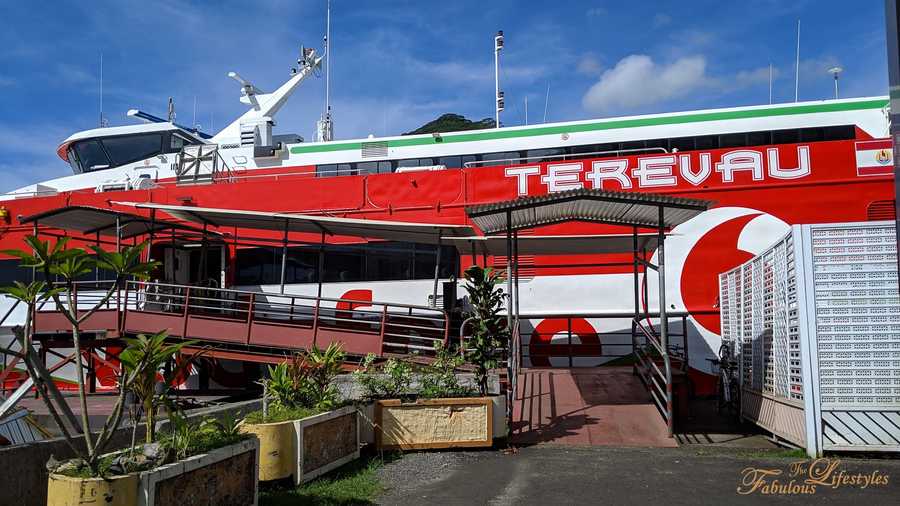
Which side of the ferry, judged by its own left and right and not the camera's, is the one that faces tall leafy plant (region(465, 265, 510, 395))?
left

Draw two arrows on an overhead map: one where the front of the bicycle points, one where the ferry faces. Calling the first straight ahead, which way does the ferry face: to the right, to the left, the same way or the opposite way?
to the right

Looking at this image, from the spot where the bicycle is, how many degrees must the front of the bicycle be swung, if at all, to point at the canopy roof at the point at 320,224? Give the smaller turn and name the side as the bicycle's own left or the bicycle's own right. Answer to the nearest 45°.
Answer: approximately 90° to the bicycle's own right

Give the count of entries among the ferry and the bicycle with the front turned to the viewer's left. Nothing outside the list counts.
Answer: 1

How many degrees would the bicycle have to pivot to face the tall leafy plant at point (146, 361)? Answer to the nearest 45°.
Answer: approximately 45° to its right

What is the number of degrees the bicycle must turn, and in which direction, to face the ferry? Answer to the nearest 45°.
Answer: approximately 135° to its right

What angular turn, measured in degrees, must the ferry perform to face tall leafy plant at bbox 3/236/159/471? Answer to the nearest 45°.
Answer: approximately 45° to its left

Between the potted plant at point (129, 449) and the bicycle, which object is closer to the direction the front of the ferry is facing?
the potted plant

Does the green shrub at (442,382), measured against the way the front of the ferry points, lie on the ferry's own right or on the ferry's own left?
on the ferry's own left

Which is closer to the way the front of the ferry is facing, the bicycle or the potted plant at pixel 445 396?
the potted plant

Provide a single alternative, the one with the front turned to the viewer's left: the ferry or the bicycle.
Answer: the ferry

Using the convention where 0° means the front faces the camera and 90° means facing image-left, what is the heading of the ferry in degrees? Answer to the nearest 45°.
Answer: approximately 90°
